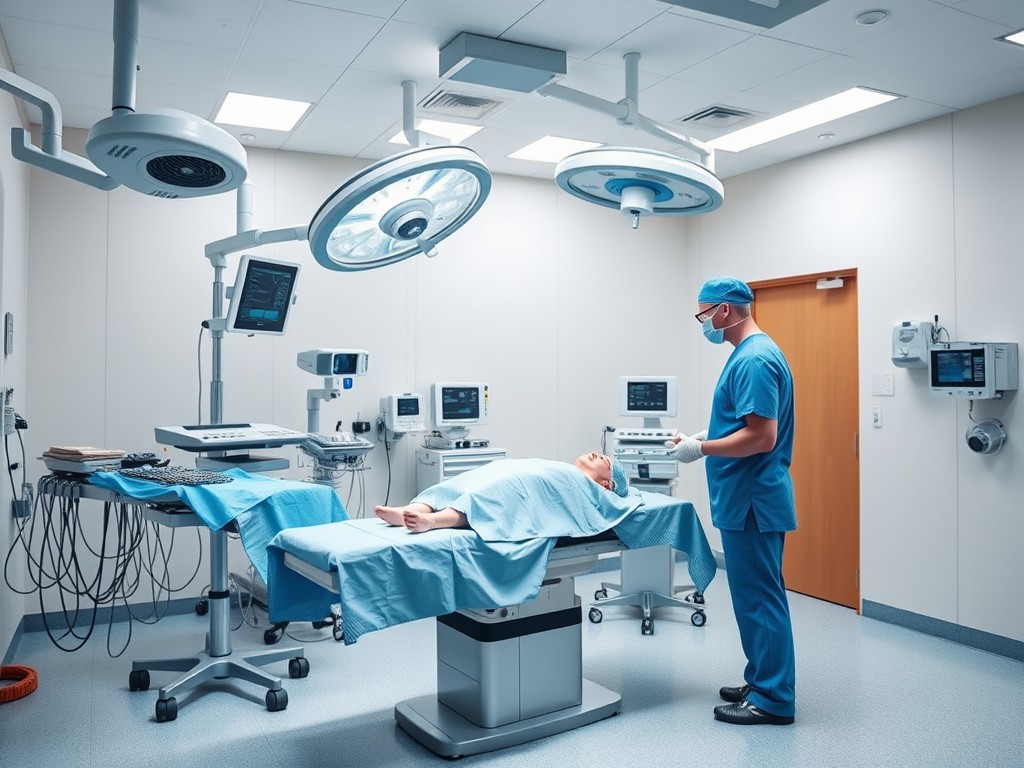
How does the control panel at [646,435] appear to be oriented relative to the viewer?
toward the camera

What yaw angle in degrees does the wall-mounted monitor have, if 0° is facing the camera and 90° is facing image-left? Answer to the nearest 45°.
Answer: approximately 45°

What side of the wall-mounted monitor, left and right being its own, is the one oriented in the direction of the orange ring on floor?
front

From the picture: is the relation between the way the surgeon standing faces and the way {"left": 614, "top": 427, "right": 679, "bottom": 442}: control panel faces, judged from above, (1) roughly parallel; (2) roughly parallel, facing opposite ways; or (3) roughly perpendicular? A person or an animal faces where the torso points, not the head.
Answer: roughly perpendicular

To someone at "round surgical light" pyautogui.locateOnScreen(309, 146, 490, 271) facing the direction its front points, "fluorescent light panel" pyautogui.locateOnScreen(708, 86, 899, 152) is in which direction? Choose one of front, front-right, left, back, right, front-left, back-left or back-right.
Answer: left

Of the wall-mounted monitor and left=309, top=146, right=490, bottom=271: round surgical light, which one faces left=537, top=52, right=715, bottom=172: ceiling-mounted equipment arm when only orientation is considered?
the wall-mounted monitor

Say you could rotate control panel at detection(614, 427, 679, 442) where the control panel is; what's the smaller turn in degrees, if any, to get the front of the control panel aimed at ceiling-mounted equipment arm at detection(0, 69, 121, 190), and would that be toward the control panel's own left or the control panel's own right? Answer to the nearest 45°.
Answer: approximately 45° to the control panel's own right

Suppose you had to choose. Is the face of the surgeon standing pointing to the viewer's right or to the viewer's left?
to the viewer's left

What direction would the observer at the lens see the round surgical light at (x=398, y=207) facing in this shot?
facing the viewer and to the right of the viewer

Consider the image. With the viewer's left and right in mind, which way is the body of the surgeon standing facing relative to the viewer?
facing to the left of the viewer

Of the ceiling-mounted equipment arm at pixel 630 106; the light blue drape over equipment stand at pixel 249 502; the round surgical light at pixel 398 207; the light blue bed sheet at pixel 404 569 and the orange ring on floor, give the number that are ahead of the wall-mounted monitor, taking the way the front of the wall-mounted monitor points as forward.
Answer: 5

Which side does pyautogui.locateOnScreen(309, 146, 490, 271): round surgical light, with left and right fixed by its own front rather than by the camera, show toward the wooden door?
left

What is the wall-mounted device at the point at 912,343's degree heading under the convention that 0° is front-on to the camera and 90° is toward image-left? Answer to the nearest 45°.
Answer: approximately 45°

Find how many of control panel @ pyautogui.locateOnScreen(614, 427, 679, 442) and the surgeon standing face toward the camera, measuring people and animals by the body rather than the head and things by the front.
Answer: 1

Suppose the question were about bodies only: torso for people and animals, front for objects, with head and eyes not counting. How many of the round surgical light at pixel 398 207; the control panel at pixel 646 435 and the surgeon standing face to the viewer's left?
1
